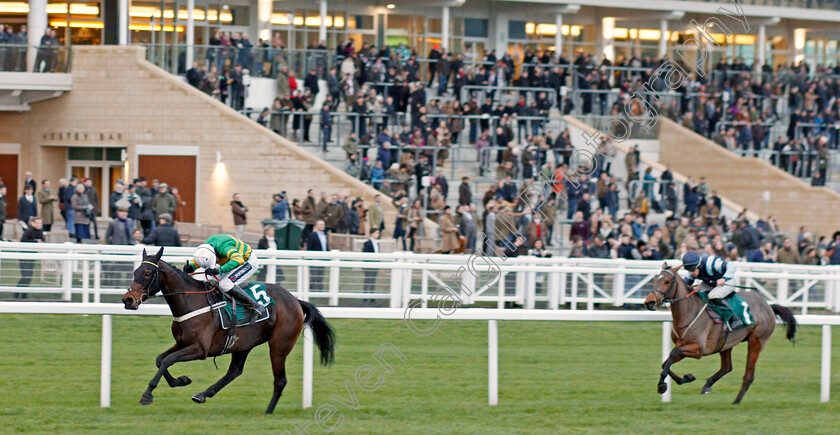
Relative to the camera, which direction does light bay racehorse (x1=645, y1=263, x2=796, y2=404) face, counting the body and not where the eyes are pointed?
to the viewer's left

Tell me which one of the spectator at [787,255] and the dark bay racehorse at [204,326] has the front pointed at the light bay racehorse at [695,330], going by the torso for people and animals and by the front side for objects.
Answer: the spectator

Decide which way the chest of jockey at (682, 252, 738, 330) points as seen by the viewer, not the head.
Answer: to the viewer's left

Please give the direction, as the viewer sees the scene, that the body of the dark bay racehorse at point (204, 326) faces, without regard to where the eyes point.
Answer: to the viewer's left

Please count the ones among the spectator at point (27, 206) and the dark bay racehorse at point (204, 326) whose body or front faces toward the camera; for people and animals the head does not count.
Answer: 1

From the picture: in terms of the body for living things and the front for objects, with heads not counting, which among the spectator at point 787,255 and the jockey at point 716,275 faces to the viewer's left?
the jockey

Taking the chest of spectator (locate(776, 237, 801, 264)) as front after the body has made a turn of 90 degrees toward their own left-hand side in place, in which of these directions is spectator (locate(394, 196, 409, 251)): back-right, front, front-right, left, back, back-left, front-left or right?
back

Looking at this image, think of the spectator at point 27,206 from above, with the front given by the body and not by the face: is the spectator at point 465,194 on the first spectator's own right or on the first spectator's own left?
on the first spectator's own left

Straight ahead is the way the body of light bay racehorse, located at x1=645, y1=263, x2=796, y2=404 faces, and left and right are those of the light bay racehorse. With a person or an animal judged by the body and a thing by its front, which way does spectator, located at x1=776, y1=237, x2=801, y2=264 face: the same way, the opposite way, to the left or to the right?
to the left

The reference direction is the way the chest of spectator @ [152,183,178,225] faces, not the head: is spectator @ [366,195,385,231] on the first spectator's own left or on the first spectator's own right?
on the first spectator's own left

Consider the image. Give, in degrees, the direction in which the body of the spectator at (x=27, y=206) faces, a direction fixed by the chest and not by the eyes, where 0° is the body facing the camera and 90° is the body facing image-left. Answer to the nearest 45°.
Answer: approximately 0°

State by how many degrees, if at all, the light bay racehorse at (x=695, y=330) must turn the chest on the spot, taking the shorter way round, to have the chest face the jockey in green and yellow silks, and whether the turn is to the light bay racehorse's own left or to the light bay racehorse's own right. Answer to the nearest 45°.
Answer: approximately 45° to the light bay racehorse's own left
